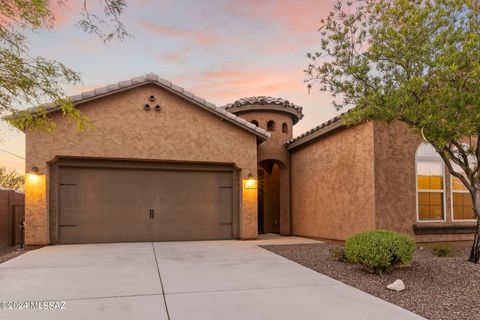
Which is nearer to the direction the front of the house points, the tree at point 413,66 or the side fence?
the tree

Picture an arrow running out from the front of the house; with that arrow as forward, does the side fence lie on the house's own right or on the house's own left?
on the house's own right

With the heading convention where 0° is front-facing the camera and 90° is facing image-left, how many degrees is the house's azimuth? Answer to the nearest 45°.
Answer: approximately 0°

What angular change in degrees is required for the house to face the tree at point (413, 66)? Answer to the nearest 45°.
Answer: approximately 45° to its left

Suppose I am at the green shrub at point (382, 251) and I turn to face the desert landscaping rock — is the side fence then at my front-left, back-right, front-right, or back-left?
back-right

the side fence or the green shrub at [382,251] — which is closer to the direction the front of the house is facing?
the green shrub
